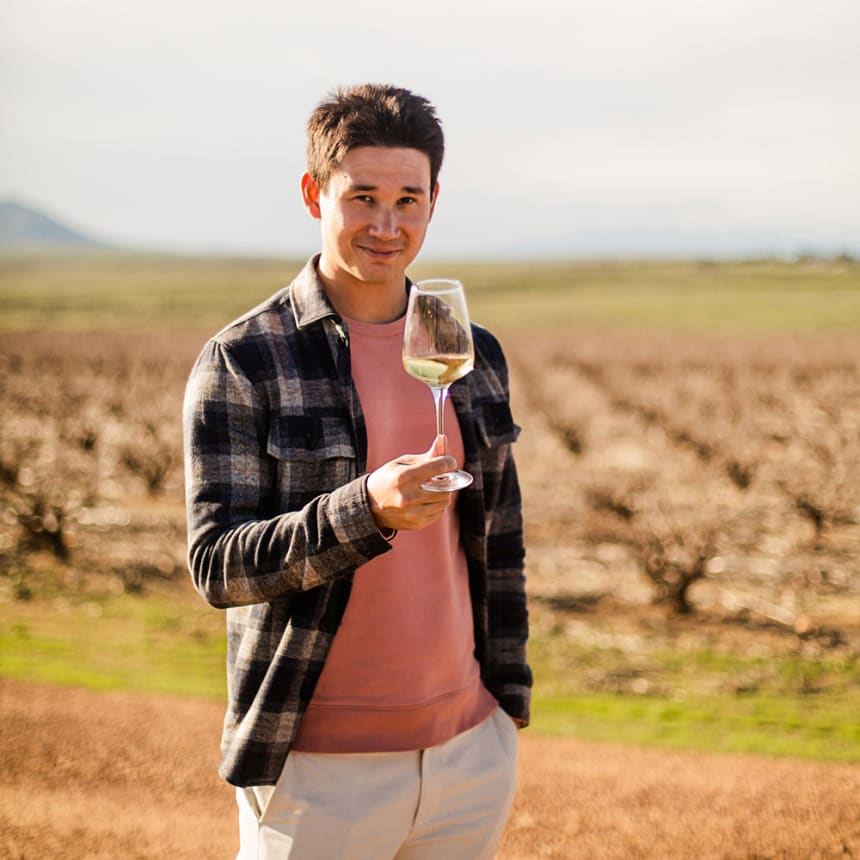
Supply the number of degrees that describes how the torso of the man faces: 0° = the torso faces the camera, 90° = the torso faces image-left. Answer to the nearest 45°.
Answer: approximately 315°
